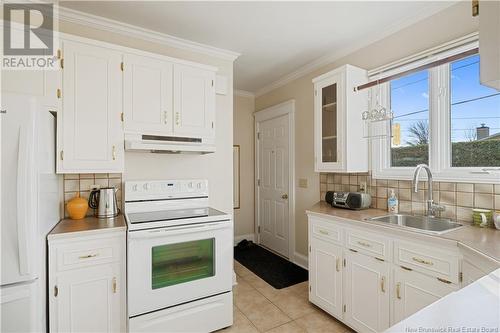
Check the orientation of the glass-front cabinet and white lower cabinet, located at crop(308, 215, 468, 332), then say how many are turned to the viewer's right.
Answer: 0

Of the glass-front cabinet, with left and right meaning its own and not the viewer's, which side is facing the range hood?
front

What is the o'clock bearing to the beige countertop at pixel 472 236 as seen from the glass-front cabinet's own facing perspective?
The beige countertop is roughly at 9 o'clock from the glass-front cabinet.

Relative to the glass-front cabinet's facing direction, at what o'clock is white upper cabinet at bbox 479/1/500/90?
The white upper cabinet is roughly at 10 o'clock from the glass-front cabinet.

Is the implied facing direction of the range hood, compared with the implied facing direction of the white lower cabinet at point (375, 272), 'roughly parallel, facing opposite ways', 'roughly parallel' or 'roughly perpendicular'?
roughly perpendicular

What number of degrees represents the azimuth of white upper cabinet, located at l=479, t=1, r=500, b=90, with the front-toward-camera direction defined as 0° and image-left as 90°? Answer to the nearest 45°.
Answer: approximately 45°

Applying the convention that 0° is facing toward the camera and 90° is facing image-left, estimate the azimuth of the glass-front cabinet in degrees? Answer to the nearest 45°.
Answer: approximately 45°

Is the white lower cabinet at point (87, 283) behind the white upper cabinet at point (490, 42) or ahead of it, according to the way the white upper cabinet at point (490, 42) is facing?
ahead

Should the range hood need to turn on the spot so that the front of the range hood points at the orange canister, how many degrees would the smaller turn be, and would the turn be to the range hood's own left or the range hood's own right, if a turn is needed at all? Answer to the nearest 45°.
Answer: approximately 90° to the range hood's own right
